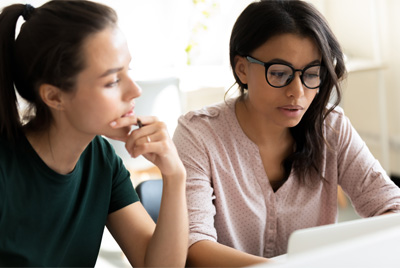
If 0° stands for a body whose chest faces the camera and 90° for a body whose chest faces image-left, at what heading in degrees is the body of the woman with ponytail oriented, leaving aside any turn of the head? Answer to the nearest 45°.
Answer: approximately 315°

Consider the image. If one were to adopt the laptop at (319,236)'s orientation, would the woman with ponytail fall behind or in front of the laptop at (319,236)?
in front

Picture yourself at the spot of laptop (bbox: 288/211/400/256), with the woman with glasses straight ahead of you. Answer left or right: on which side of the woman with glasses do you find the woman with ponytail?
left

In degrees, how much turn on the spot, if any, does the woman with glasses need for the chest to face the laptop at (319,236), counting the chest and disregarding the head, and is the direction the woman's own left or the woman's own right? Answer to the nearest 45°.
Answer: approximately 45° to the woman's own right

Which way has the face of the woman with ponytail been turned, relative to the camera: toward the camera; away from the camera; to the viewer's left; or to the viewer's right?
to the viewer's right

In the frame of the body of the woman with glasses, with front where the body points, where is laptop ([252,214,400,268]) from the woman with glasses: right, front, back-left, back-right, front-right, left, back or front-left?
front-right

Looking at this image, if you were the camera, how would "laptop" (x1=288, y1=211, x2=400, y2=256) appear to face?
facing away from the viewer and to the left of the viewer

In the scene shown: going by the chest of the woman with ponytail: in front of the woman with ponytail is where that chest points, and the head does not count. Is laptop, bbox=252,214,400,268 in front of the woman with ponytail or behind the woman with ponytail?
in front

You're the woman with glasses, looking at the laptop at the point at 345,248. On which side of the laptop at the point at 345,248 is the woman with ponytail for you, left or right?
right

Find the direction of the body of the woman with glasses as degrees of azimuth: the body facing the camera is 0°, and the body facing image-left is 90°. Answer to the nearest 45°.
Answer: approximately 315°

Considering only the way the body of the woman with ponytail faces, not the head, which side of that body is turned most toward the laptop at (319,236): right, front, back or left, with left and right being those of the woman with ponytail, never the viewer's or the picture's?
front

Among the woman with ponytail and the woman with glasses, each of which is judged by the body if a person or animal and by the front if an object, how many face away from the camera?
0

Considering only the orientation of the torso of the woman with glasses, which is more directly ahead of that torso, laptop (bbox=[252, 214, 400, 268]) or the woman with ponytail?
the laptop

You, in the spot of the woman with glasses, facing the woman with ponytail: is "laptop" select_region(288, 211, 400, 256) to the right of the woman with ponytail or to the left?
left

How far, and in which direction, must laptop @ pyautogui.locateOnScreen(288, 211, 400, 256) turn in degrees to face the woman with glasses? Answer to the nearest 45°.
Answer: approximately 45° to its right

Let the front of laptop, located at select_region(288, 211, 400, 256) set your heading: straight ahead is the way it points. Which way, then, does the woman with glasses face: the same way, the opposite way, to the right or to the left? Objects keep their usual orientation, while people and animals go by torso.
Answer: the opposite way

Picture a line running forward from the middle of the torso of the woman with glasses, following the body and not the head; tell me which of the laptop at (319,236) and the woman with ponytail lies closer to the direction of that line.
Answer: the laptop
